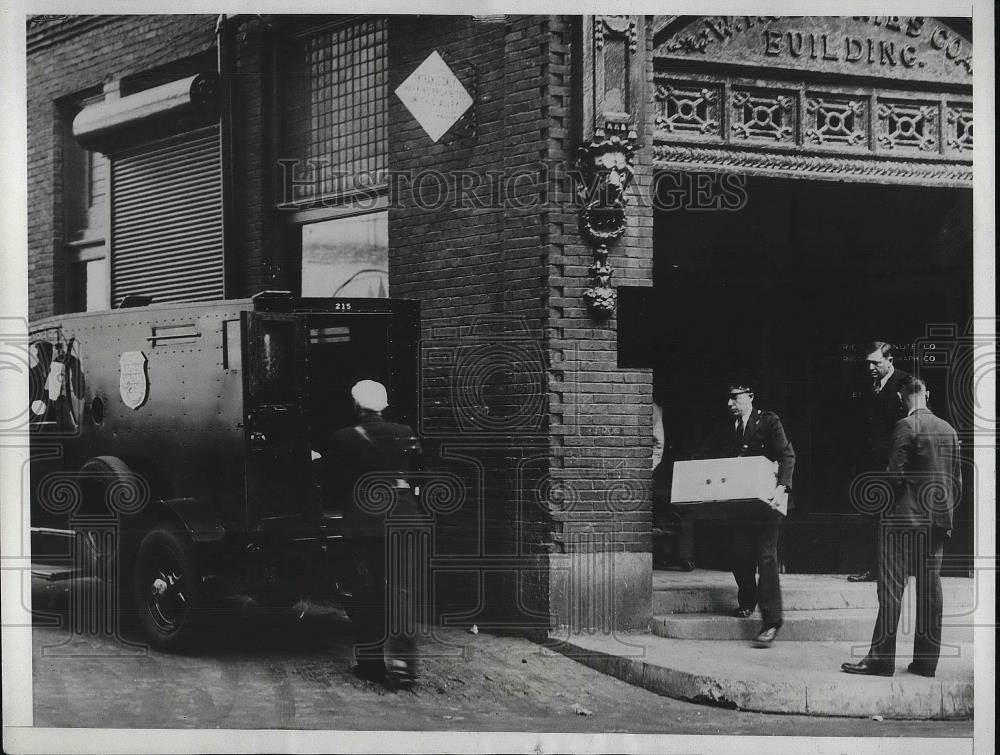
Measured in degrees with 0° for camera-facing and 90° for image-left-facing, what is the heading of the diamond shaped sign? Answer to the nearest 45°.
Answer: approximately 45°

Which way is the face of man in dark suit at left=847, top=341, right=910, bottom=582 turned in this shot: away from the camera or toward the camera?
toward the camera

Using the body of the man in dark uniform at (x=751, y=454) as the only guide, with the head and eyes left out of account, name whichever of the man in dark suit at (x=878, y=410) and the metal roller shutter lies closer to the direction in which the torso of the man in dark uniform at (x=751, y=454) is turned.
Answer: the metal roller shutter

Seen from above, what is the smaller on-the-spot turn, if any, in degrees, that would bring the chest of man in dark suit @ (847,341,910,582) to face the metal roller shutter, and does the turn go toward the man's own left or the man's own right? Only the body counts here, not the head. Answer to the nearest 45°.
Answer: approximately 45° to the man's own right

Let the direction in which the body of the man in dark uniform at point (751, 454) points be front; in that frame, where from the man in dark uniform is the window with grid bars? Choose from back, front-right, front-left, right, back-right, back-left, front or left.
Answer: front-right

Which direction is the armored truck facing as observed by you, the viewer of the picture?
facing away from the viewer and to the left of the viewer

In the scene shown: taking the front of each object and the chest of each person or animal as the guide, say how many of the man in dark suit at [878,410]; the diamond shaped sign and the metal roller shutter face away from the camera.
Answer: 0

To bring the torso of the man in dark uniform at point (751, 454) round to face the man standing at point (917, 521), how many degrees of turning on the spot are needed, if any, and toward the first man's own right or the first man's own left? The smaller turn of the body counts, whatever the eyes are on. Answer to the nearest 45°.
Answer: approximately 135° to the first man's own left
